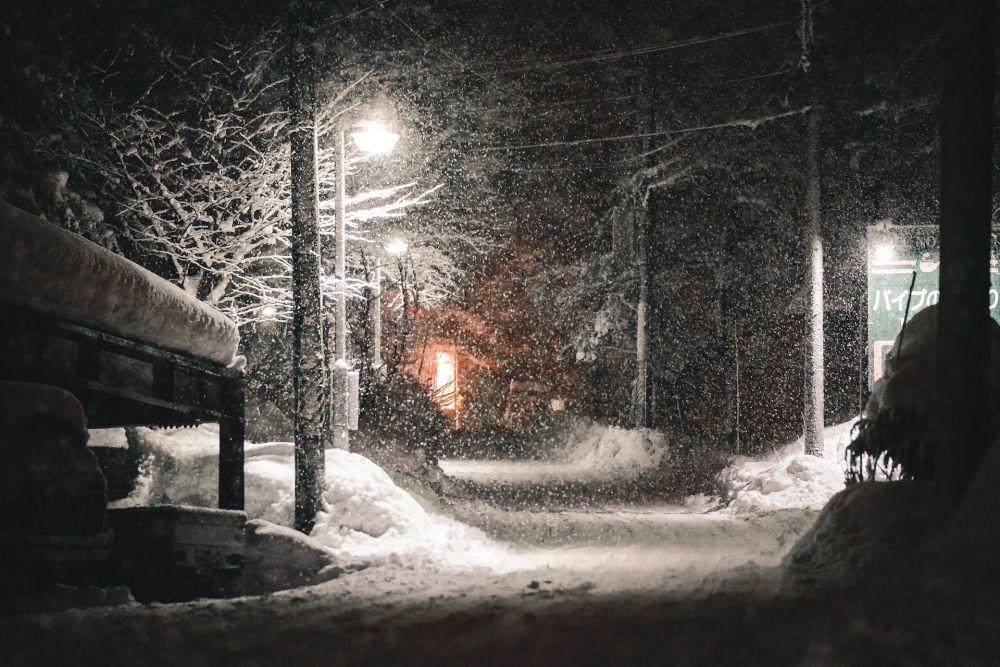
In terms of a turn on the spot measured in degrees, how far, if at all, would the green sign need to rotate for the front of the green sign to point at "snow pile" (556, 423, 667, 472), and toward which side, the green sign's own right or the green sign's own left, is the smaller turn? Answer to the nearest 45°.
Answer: approximately 135° to the green sign's own right

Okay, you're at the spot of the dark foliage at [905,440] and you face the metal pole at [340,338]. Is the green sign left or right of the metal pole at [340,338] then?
right

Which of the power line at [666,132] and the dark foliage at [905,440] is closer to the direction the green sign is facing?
the dark foliage

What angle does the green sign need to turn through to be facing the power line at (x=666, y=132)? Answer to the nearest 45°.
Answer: approximately 135° to its right

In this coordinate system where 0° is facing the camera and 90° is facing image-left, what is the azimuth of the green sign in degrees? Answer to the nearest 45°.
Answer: approximately 0°

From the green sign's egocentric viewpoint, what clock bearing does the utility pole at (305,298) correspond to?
The utility pole is roughly at 1 o'clock from the green sign.

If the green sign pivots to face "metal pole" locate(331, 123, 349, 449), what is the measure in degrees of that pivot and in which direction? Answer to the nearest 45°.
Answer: approximately 45° to its right
